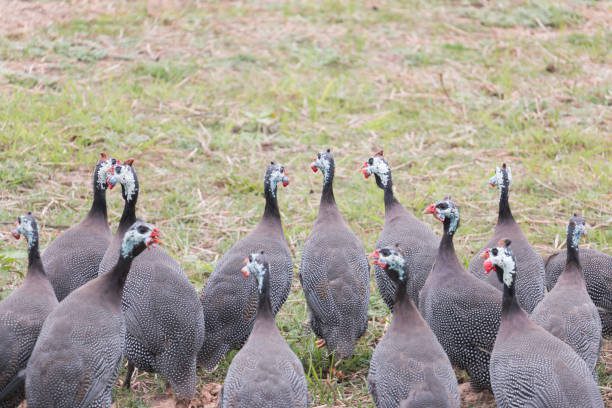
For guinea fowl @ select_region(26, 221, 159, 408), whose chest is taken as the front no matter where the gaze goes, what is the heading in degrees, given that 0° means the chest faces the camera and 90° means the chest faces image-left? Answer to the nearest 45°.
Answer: approximately 225°

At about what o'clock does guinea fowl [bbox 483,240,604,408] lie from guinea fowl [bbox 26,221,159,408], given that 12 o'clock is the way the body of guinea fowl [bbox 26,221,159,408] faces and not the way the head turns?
guinea fowl [bbox 483,240,604,408] is roughly at 2 o'clock from guinea fowl [bbox 26,221,159,408].

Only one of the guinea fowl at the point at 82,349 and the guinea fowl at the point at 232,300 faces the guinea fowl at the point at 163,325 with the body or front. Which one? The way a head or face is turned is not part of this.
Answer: the guinea fowl at the point at 82,349

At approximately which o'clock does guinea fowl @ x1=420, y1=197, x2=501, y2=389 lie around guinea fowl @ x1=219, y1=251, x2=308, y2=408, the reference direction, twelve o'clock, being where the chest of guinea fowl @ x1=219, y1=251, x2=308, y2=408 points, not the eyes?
guinea fowl @ x1=420, y1=197, x2=501, y2=389 is roughly at 2 o'clock from guinea fowl @ x1=219, y1=251, x2=308, y2=408.

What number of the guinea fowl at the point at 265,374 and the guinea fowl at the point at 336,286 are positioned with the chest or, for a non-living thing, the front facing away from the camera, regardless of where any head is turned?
2

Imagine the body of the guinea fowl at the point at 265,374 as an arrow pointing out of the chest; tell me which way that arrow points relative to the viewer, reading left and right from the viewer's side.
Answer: facing away from the viewer

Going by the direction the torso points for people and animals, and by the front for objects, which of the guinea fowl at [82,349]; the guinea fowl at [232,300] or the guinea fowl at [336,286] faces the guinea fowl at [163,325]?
the guinea fowl at [82,349]

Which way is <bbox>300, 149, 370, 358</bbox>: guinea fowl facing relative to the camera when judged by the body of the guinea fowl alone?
away from the camera

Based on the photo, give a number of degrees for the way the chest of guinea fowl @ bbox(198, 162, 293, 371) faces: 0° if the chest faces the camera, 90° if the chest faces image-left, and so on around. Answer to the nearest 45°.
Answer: approximately 225°

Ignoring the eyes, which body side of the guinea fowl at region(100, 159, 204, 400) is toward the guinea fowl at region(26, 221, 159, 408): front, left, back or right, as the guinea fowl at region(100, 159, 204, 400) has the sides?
left

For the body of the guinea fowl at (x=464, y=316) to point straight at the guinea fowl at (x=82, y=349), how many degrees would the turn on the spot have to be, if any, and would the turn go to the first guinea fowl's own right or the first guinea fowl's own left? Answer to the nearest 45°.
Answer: approximately 90° to the first guinea fowl's own left

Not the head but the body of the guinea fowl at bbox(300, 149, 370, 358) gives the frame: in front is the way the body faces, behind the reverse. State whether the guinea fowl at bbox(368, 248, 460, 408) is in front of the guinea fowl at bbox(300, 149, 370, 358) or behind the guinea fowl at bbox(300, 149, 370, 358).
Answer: behind

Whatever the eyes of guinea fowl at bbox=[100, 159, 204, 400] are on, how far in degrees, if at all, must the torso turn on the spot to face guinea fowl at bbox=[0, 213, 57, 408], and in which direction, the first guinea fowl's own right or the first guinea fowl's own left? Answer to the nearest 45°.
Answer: approximately 45° to the first guinea fowl's own left
